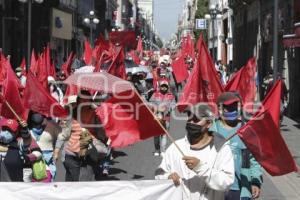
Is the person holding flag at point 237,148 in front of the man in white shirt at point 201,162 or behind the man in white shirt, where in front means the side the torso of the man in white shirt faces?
behind

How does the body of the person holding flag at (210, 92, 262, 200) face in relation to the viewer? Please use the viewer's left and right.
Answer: facing the viewer

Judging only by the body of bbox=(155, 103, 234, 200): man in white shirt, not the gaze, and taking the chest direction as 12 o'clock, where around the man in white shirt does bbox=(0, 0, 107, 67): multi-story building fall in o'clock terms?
The multi-story building is roughly at 4 o'clock from the man in white shirt.

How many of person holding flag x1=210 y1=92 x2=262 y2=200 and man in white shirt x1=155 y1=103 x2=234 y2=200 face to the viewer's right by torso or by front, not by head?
0

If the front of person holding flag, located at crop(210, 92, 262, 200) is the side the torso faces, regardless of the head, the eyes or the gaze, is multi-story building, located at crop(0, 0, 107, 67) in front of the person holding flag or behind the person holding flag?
behind

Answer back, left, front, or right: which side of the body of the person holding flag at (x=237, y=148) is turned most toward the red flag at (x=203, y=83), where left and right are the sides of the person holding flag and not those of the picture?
back

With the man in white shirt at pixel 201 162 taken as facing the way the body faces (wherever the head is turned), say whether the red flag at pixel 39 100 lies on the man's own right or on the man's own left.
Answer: on the man's own right

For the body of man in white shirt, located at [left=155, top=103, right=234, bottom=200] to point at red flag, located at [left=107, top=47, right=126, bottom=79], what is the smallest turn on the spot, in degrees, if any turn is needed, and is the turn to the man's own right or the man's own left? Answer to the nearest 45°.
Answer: approximately 135° to the man's own right

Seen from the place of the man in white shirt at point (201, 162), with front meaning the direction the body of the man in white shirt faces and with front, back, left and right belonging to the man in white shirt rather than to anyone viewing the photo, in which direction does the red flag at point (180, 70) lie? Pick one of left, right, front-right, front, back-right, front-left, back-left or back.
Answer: back-right

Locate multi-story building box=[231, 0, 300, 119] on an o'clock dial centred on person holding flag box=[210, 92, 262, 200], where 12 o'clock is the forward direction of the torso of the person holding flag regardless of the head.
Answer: The multi-story building is roughly at 6 o'clock from the person holding flag.
